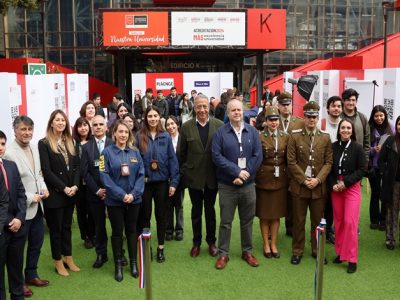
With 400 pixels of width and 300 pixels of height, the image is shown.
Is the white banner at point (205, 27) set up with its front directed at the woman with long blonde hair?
yes

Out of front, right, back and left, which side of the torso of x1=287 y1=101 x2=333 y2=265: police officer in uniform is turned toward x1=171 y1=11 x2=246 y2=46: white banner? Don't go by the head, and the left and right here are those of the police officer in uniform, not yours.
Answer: back

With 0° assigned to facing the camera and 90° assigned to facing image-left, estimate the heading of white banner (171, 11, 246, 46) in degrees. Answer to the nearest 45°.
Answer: approximately 0°

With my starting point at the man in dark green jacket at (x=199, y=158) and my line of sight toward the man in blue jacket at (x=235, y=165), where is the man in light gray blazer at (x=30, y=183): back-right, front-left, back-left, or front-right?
back-right

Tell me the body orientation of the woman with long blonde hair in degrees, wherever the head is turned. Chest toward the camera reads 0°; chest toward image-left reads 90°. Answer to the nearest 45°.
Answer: approximately 315°
